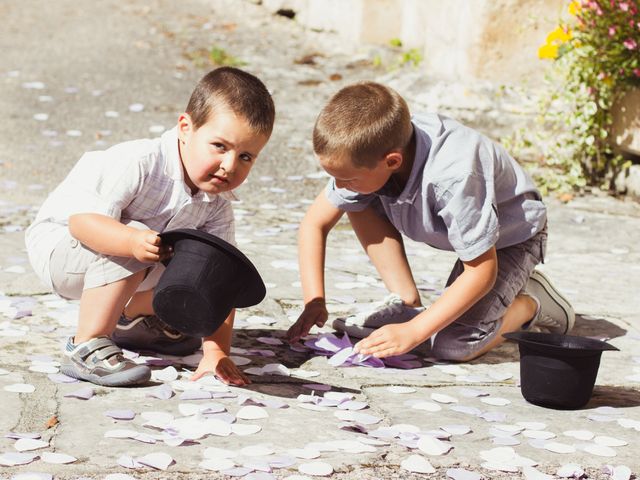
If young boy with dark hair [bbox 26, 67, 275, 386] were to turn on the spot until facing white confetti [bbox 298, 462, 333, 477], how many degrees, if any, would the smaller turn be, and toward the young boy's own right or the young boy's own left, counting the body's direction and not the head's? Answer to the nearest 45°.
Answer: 0° — they already face it

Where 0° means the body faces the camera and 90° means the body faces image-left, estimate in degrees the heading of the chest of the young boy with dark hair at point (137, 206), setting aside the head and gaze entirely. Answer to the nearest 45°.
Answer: approximately 315°

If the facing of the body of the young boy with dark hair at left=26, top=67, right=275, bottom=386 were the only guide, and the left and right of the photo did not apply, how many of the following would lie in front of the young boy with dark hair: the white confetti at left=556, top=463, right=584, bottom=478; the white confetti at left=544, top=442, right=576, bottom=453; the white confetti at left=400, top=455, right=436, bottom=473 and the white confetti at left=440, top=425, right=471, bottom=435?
4

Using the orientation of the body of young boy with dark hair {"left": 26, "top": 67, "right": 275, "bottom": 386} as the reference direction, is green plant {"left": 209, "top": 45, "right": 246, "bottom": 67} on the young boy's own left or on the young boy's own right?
on the young boy's own left

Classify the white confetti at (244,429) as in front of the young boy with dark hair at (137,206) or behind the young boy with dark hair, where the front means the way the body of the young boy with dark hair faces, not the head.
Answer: in front

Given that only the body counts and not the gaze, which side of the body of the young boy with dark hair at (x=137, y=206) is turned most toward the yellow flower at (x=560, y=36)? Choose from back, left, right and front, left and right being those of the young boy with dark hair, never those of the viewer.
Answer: left

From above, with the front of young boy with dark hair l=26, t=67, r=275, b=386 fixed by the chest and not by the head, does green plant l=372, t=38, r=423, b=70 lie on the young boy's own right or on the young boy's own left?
on the young boy's own left

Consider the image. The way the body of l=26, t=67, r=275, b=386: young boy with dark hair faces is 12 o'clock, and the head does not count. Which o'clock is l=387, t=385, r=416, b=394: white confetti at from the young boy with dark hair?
The white confetti is roughly at 11 o'clock from the young boy with dark hair.

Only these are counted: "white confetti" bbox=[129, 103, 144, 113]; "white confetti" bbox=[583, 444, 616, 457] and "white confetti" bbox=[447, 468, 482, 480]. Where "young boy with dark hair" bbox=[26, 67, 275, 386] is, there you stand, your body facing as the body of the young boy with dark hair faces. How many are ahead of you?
2

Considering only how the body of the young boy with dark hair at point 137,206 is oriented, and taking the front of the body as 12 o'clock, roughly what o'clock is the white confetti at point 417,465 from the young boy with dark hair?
The white confetti is roughly at 12 o'clock from the young boy with dark hair.

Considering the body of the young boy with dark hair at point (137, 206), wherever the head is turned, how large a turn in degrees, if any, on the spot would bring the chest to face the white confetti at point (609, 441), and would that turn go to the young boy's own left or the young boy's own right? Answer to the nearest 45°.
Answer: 0° — they already face it

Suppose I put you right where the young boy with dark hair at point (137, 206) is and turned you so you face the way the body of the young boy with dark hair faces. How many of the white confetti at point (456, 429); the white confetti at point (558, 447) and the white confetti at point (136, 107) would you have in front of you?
2

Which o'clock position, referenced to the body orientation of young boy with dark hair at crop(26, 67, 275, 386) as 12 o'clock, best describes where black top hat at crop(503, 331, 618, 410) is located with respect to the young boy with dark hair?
The black top hat is roughly at 11 o'clock from the young boy with dark hair.
